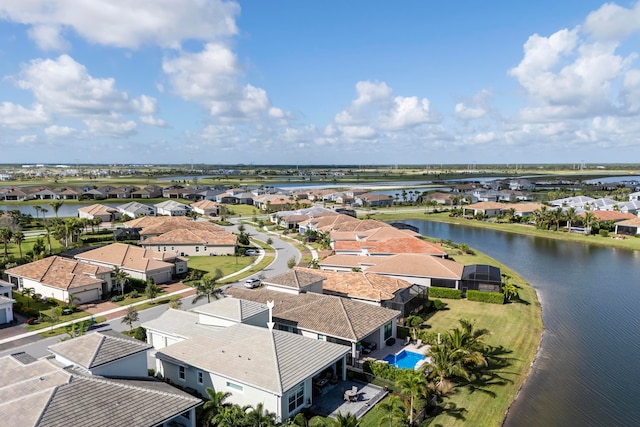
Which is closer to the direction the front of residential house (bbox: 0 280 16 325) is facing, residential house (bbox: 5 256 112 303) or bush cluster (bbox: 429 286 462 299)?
the bush cluster

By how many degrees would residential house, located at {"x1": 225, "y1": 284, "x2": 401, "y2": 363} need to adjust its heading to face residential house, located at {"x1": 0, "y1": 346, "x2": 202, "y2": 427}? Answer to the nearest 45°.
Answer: approximately 90° to its left

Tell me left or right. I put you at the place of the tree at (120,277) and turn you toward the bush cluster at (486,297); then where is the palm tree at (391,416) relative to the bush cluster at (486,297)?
right

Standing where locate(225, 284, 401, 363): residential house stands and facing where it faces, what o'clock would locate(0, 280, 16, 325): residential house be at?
locate(0, 280, 16, 325): residential house is roughly at 11 o'clock from locate(225, 284, 401, 363): residential house.

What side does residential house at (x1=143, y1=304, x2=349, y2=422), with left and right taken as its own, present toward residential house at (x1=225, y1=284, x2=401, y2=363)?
right

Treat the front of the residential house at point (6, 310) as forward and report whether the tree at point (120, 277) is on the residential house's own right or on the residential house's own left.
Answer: on the residential house's own left

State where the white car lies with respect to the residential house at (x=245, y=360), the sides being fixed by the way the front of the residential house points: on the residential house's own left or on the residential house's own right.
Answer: on the residential house's own right

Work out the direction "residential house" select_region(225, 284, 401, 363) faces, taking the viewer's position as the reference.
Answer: facing away from the viewer and to the left of the viewer

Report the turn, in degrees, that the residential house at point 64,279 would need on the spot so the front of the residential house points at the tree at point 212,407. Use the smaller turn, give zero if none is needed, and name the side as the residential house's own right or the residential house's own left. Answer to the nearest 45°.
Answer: approximately 45° to the residential house's own right

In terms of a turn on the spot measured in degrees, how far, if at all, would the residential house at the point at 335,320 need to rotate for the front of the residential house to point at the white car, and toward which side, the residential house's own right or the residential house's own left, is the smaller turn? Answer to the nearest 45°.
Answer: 0° — it already faces it

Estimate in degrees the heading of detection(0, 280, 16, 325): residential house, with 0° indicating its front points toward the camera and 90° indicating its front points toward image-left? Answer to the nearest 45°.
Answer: approximately 315°

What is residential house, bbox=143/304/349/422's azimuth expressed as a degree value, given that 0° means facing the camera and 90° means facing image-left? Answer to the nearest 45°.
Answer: approximately 135°

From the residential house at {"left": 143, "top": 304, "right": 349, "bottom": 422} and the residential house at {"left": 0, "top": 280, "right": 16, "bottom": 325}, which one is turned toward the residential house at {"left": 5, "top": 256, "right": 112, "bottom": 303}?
the residential house at {"left": 143, "top": 304, "right": 349, "bottom": 422}

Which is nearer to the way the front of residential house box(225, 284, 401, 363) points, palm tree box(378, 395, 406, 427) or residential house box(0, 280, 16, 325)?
the residential house
